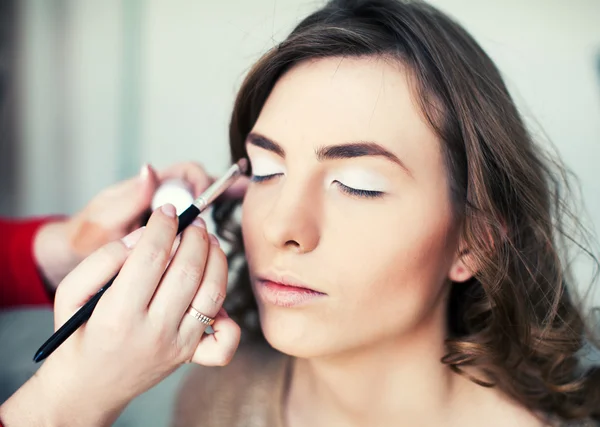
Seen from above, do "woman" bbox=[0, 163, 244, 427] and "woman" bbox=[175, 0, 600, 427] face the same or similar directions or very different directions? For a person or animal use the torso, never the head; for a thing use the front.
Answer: very different directions

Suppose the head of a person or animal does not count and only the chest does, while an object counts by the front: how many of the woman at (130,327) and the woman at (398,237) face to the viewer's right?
1

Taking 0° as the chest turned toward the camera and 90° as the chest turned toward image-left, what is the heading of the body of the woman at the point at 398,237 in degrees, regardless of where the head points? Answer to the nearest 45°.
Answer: approximately 45°

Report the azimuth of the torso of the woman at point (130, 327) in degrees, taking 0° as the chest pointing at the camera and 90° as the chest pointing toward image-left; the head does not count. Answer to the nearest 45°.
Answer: approximately 270°
